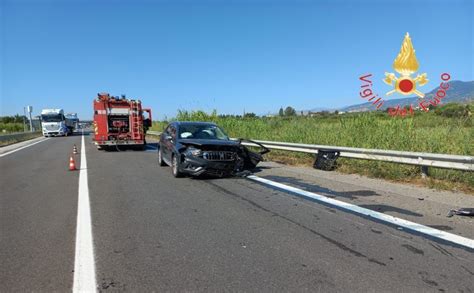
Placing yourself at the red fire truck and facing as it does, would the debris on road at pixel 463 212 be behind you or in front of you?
behind

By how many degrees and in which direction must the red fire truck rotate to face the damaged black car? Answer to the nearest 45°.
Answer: approximately 180°

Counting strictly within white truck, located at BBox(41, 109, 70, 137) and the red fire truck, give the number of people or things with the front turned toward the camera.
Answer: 1

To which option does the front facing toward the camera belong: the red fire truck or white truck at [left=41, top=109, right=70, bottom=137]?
the white truck

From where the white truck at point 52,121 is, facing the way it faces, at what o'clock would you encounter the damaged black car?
The damaged black car is roughly at 12 o'clock from the white truck.

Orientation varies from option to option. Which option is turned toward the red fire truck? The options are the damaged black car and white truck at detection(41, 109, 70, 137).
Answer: the white truck

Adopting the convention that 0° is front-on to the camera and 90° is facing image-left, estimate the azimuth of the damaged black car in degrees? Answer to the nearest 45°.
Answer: approximately 315°

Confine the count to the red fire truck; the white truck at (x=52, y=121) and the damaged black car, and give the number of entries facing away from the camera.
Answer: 1

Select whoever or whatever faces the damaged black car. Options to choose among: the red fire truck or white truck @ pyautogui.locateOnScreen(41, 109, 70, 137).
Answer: the white truck

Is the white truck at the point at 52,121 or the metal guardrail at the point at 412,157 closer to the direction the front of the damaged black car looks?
the metal guardrail

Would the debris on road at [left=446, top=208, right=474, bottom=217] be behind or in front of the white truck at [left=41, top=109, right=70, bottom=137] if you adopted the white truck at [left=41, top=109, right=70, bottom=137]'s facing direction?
in front

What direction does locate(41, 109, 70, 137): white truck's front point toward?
toward the camera

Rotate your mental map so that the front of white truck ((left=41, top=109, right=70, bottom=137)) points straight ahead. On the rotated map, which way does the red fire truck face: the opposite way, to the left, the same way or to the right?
the opposite way

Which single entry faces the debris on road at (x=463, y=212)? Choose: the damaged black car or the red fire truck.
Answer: the damaged black car

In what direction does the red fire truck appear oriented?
away from the camera

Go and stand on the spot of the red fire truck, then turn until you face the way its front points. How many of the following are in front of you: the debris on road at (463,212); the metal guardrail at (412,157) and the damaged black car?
0

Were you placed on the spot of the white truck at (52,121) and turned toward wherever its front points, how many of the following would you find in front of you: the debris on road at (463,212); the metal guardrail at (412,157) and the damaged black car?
3

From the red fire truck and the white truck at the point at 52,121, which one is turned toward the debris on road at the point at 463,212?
the white truck

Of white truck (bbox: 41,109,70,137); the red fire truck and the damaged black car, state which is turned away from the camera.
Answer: the red fire truck

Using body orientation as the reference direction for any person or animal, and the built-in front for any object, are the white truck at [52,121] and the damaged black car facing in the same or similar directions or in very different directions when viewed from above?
same or similar directions
